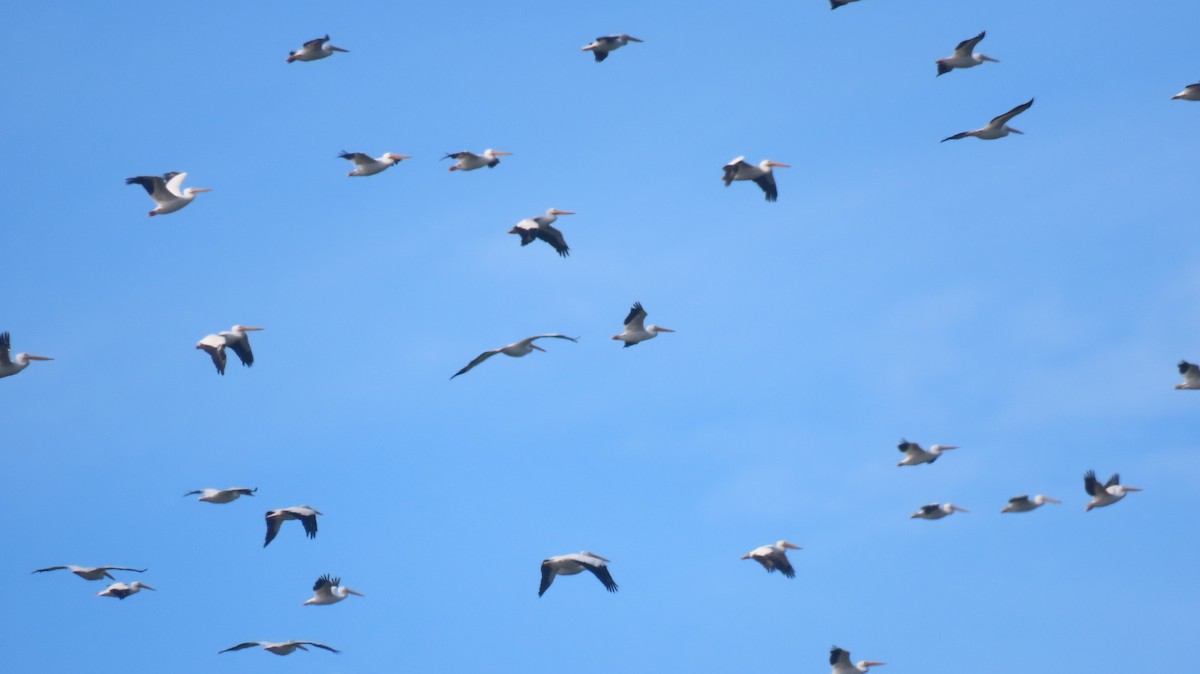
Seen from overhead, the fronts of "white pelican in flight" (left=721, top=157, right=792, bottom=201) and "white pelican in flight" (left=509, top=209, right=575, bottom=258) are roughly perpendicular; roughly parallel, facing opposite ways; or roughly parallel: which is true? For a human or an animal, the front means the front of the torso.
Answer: roughly parallel

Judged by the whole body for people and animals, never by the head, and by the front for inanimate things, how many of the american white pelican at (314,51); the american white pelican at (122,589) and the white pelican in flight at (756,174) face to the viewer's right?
3

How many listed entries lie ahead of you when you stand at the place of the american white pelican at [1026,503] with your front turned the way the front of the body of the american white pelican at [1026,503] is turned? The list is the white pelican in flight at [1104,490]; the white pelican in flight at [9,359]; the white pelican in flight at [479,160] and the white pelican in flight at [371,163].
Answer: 1

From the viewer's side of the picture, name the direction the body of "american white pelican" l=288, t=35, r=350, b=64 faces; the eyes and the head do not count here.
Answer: to the viewer's right

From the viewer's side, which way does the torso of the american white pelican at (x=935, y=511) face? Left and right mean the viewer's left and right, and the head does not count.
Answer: facing to the right of the viewer

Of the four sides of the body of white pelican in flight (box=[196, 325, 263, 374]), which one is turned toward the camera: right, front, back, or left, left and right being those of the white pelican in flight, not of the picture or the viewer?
right

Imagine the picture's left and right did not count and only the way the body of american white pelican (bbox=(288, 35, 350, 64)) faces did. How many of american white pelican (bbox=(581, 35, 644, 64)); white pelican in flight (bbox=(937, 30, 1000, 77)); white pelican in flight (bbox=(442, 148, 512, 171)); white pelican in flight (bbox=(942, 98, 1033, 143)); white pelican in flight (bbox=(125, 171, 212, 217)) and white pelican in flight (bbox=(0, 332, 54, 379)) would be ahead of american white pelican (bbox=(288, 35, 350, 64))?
4

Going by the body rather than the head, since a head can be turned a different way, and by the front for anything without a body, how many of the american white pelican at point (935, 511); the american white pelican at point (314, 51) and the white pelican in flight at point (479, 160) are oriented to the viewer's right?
3

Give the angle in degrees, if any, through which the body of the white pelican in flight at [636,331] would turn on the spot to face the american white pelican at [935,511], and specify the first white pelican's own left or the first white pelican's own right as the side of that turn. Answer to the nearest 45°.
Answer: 0° — it already faces it

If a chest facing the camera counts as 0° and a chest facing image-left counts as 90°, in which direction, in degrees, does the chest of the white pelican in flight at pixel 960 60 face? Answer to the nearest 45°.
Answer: approximately 270°

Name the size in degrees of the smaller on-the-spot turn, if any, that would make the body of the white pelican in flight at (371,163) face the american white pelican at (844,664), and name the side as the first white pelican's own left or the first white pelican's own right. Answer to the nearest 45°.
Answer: approximately 45° to the first white pelican's own right

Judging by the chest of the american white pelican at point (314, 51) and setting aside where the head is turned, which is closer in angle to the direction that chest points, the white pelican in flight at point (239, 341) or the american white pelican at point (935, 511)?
the american white pelican

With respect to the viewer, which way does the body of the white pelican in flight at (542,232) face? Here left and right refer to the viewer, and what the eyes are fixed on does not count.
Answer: facing to the right of the viewer

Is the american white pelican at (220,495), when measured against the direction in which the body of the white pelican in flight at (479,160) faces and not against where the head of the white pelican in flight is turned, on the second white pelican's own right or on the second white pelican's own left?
on the second white pelican's own right

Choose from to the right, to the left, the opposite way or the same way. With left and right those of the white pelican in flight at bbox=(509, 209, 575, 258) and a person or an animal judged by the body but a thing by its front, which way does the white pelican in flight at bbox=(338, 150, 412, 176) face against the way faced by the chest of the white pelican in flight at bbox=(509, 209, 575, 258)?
the same way
